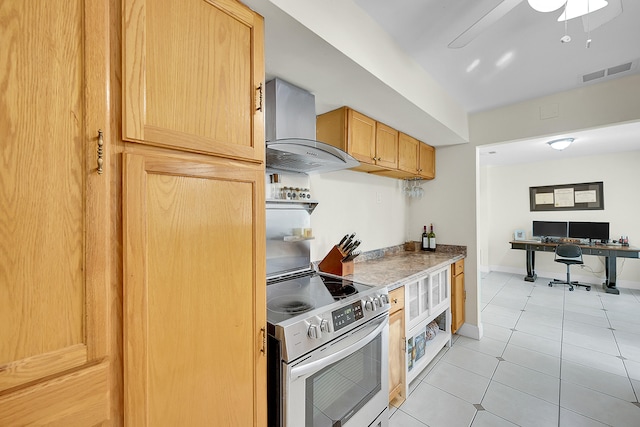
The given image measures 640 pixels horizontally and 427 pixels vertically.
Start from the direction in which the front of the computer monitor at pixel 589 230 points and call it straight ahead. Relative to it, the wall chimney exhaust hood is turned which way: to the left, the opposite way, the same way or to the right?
to the left

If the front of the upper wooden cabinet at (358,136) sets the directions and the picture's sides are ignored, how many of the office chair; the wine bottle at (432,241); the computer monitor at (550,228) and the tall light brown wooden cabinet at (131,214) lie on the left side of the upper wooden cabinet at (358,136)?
3

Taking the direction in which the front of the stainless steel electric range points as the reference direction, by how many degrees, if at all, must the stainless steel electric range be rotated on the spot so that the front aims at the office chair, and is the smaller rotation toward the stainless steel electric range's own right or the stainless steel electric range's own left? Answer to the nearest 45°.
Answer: approximately 90° to the stainless steel electric range's own left

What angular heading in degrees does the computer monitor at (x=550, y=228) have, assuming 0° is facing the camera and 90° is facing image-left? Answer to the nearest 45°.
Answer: approximately 0°

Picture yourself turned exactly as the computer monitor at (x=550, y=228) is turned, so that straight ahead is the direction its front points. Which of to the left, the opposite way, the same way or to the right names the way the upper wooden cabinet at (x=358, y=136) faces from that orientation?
to the left

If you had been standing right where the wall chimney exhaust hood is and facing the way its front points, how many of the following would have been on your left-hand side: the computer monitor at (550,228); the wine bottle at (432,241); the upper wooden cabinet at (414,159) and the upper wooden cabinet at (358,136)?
4

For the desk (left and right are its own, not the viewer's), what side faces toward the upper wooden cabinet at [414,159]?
front

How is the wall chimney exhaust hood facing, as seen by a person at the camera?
facing the viewer and to the right of the viewer

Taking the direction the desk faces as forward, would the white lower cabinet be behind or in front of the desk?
in front

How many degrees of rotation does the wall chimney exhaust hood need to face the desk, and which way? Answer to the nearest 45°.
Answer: approximately 90° to its left

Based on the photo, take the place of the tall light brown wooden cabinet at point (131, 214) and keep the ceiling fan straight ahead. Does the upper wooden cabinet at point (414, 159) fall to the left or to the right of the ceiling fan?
left

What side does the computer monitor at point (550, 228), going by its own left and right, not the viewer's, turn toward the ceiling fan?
front

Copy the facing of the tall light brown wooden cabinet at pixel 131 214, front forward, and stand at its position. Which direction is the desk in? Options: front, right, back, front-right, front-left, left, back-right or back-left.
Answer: front-left

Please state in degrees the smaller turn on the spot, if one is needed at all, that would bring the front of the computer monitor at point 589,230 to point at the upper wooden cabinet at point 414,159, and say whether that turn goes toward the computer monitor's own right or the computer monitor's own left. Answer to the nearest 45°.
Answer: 0° — it already faces it

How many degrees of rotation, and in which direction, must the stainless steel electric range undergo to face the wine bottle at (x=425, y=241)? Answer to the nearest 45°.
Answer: approximately 90° to its left

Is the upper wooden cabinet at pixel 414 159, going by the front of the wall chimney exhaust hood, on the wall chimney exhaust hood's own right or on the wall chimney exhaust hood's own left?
on the wall chimney exhaust hood's own left
